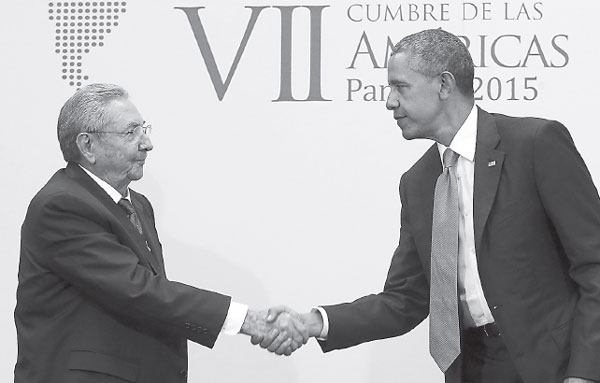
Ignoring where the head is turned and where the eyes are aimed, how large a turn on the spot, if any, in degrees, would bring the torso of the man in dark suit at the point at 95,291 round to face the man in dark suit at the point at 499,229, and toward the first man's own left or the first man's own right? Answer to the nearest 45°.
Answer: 0° — they already face them

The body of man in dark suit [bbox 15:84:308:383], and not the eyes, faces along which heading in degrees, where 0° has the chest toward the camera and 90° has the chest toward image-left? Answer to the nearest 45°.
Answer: approximately 270°

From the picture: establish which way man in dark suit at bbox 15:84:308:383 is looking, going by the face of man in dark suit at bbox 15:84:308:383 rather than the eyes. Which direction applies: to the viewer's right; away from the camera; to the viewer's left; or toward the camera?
to the viewer's right

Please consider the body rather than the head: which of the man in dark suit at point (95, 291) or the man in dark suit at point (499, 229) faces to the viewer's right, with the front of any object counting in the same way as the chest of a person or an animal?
the man in dark suit at point (95, 291)

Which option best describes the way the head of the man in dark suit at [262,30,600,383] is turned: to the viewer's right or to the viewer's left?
to the viewer's left

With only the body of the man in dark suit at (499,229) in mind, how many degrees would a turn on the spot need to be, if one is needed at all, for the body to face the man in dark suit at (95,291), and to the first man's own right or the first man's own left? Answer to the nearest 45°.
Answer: approximately 45° to the first man's own right
